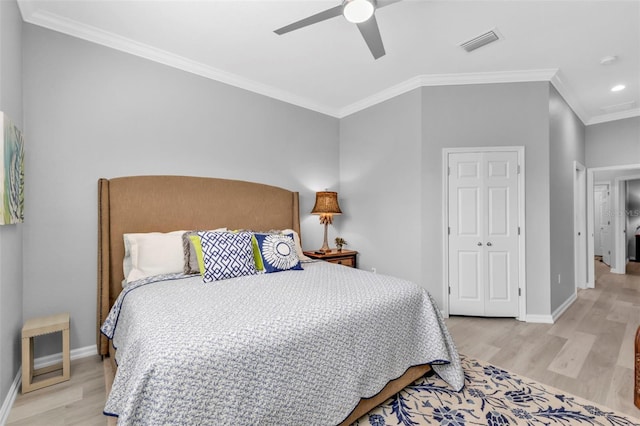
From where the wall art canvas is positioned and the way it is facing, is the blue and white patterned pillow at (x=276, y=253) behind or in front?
in front

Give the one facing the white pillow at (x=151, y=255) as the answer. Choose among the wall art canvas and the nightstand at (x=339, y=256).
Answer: the wall art canvas

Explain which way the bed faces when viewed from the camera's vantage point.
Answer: facing the viewer and to the right of the viewer

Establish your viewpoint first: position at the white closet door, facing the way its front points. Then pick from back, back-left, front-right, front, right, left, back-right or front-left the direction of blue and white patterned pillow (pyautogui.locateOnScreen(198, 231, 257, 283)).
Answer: front-right

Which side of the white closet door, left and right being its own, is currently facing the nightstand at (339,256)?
right

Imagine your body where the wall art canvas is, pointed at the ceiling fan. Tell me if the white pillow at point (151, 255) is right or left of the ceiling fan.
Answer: left

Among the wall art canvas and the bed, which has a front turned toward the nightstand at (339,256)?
the wall art canvas

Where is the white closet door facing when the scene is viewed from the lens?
facing the viewer

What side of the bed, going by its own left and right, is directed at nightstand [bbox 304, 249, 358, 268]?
left

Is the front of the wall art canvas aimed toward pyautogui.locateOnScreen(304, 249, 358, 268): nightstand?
yes

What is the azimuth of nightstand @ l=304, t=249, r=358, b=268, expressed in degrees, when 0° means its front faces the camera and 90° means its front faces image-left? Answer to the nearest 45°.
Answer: approximately 315°

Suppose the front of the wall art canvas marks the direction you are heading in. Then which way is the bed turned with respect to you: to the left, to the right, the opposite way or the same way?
to the right

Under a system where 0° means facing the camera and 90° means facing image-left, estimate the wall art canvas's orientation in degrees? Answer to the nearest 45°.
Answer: approximately 270°

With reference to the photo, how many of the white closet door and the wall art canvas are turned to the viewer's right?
1
